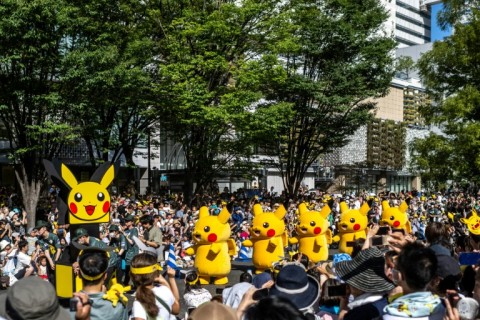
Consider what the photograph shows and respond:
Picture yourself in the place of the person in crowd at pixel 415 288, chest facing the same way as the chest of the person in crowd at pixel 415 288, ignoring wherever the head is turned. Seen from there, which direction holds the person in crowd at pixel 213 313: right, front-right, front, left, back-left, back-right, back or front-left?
back-left

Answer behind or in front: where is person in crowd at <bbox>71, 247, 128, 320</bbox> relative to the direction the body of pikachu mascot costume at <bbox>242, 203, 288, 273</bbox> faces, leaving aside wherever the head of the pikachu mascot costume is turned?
in front

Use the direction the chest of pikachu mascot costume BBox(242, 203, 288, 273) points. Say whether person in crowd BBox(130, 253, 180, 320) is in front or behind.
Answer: in front

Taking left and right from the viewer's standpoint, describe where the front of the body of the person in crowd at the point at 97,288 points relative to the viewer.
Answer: facing away from the viewer

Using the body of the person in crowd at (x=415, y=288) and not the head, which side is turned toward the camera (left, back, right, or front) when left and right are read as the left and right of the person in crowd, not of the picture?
back

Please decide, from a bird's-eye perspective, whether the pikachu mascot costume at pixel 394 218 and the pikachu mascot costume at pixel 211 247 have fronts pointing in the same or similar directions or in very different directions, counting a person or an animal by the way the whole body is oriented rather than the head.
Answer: same or similar directions

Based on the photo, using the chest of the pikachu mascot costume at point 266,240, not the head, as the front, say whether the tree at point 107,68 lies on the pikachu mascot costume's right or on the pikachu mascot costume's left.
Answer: on the pikachu mascot costume's right

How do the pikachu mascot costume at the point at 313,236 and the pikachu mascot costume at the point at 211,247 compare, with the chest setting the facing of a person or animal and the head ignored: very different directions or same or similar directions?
same or similar directions

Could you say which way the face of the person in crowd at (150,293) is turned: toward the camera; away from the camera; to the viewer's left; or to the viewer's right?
away from the camera

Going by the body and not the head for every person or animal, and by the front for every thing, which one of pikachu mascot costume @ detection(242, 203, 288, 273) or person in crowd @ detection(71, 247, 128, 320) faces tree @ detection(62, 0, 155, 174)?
the person in crowd

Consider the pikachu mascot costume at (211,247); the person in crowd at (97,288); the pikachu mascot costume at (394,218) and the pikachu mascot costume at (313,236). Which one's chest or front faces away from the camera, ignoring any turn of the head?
the person in crowd

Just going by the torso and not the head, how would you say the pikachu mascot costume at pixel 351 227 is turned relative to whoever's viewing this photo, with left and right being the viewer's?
facing the viewer and to the left of the viewer
